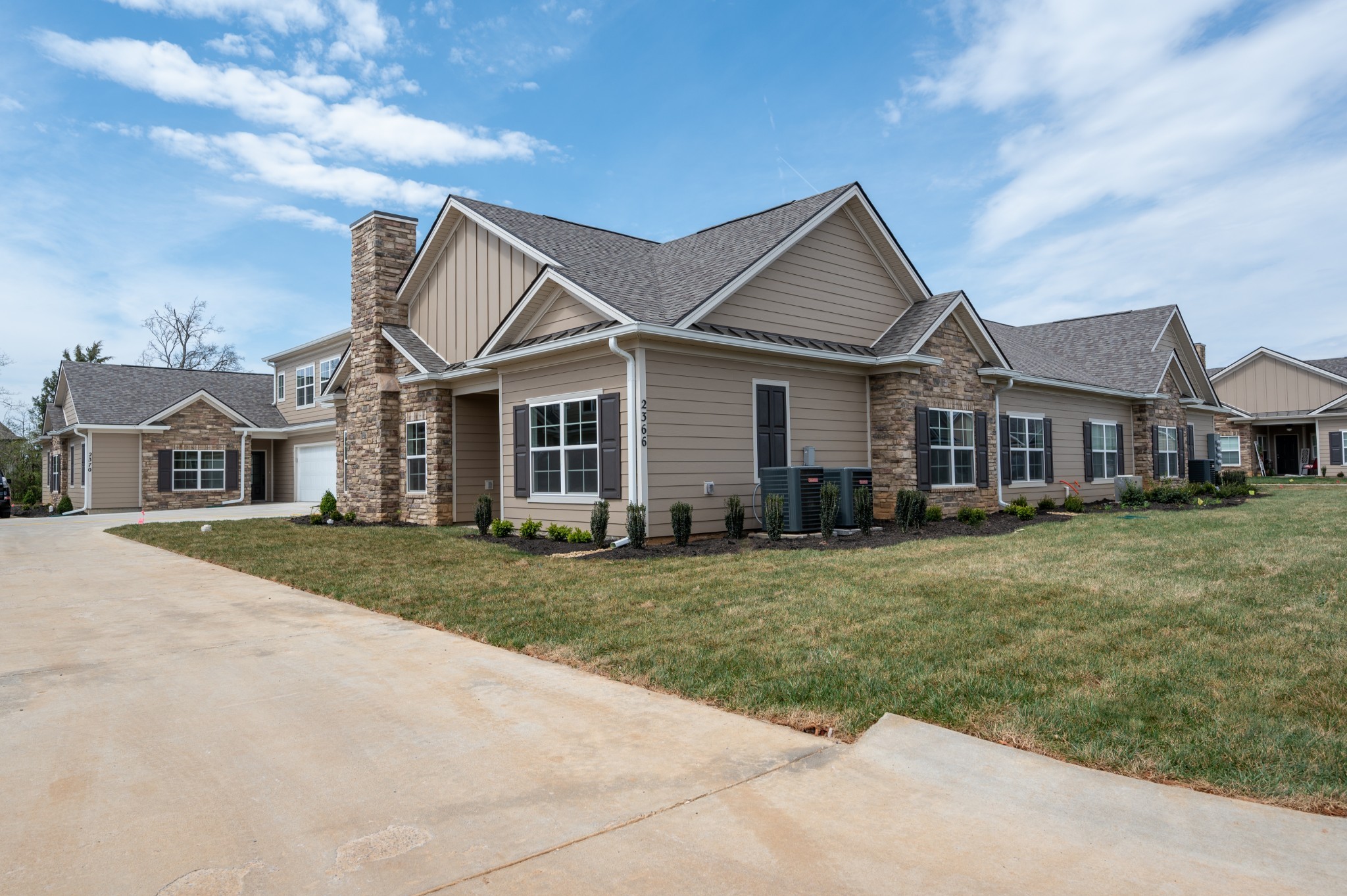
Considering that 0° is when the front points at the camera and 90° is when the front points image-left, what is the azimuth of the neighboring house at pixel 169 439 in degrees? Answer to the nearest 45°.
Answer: approximately 0°

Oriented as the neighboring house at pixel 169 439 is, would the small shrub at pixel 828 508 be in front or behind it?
in front

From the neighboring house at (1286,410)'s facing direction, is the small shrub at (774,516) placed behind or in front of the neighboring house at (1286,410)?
in front

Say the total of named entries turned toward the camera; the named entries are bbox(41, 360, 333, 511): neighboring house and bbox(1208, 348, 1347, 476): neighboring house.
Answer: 2

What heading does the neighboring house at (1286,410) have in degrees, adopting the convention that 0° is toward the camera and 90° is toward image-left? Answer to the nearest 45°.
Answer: approximately 0°

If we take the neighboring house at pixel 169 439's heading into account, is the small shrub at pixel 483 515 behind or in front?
in front

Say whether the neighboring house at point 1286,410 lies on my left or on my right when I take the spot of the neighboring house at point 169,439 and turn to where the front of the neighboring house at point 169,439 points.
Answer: on my left

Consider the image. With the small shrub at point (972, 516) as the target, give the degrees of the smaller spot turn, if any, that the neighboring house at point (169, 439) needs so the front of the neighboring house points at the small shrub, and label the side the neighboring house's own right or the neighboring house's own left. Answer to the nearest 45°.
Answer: approximately 45° to the neighboring house's own left
